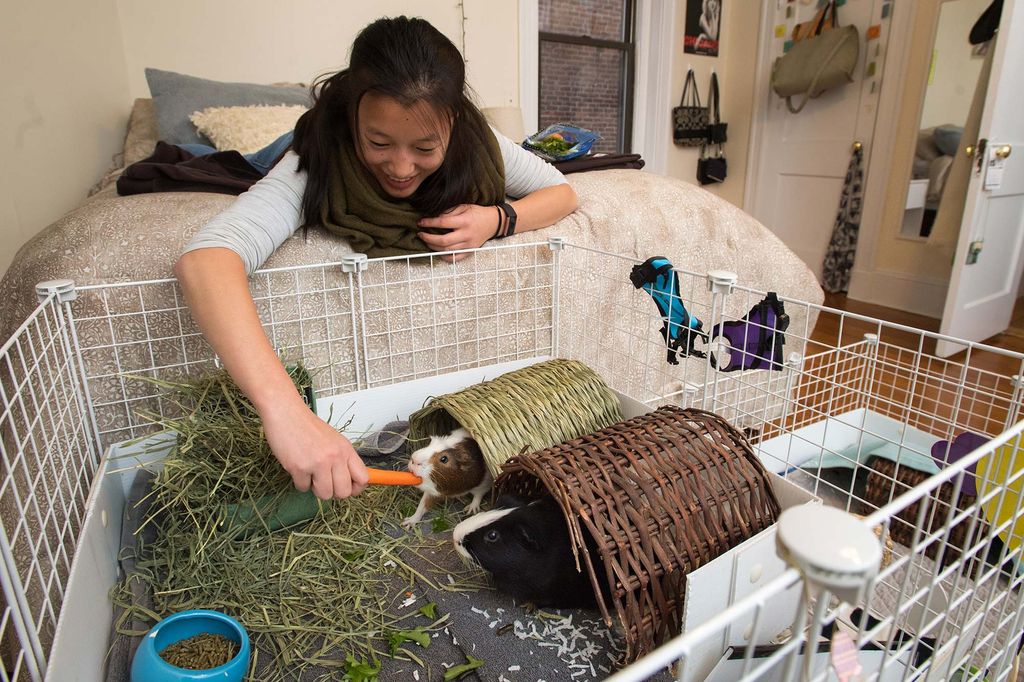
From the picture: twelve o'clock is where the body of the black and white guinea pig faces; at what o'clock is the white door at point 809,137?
The white door is roughly at 4 o'clock from the black and white guinea pig.

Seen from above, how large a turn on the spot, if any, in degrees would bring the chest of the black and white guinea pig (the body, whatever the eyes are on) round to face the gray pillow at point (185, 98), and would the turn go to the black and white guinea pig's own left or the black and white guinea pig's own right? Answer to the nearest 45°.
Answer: approximately 45° to the black and white guinea pig's own right

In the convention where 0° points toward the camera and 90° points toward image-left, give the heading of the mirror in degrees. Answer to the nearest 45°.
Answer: approximately 45°

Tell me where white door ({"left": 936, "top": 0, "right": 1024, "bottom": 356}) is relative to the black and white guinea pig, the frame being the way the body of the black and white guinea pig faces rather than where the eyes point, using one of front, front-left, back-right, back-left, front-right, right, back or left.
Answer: back-right

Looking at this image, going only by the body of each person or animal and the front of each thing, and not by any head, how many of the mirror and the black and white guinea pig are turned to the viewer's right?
0

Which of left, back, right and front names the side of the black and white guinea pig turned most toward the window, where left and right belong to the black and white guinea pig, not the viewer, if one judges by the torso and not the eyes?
right

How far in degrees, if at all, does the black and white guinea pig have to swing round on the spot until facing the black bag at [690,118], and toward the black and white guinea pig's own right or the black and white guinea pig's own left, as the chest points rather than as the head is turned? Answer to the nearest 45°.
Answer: approximately 90° to the black and white guinea pig's own right

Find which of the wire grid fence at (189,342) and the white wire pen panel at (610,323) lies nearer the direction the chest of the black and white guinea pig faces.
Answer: the wire grid fence

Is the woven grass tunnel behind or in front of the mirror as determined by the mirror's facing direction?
in front

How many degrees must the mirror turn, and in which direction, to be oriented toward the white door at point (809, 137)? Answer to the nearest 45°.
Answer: approximately 90° to its right

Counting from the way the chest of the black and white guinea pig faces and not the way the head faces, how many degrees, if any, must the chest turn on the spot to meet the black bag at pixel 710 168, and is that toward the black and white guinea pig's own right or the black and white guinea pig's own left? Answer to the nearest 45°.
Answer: approximately 90° to the black and white guinea pig's own right

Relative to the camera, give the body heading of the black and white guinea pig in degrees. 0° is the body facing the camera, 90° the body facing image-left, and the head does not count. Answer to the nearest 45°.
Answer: approximately 90°
